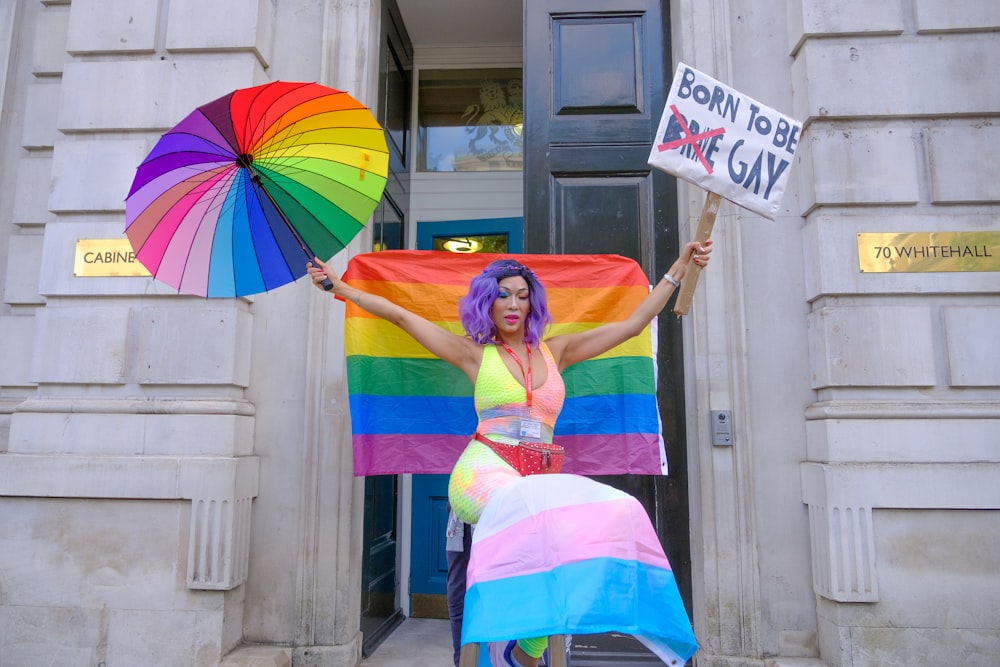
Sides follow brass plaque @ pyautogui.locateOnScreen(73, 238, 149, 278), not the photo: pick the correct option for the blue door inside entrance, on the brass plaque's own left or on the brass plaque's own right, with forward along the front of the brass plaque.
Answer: on the brass plaque's own left

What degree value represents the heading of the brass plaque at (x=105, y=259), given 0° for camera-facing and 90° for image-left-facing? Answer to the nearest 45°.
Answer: approximately 0°

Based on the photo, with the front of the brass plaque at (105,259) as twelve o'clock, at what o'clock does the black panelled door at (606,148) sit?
The black panelled door is roughly at 10 o'clock from the brass plaque.

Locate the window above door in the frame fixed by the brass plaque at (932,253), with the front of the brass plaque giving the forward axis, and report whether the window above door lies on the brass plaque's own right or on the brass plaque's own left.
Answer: on the brass plaque's own right

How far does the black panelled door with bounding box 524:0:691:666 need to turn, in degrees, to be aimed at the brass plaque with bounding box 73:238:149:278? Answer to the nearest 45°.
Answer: approximately 90° to its right

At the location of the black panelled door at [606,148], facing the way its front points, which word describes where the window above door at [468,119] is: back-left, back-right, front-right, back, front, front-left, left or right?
back-right

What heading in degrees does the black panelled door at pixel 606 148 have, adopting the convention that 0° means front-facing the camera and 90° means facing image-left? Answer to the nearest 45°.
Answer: approximately 0°

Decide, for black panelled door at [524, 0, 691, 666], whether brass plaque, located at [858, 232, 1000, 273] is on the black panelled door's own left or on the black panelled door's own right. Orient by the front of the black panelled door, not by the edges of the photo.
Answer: on the black panelled door's own left
